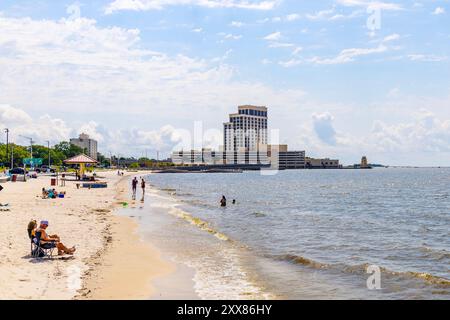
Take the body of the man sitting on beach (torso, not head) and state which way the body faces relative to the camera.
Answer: to the viewer's right
